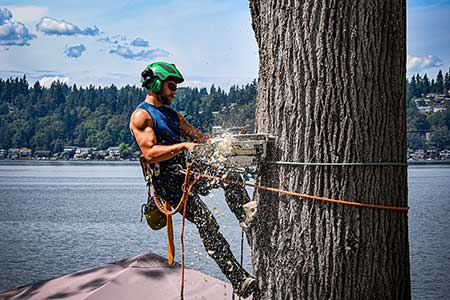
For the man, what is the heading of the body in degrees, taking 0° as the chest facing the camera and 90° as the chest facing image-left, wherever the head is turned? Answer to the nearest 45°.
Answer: approximately 315°

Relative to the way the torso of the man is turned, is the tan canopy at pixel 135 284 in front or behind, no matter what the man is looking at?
behind

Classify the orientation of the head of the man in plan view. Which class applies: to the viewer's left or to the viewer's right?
to the viewer's right
